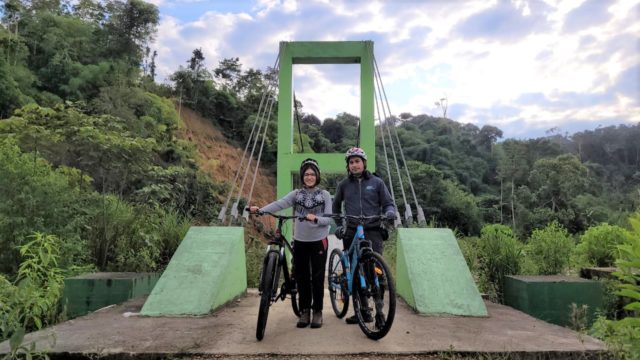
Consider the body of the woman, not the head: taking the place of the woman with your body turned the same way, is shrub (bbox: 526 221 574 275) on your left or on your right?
on your left

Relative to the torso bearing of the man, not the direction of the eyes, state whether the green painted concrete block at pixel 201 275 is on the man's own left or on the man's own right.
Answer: on the man's own right

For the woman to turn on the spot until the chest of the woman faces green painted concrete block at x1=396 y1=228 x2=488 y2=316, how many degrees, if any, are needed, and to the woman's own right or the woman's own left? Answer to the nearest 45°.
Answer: approximately 135° to the woman's own left

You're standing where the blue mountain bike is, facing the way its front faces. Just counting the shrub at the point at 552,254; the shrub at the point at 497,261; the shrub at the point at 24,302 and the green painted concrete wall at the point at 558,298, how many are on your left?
3

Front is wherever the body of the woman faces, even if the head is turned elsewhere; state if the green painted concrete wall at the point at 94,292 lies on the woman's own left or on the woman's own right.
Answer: on the woman's own right

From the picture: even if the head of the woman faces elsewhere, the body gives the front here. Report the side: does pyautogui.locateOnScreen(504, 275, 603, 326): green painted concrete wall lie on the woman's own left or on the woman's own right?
on the woman's own left

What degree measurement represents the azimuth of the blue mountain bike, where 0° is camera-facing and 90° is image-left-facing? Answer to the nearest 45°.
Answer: approximately 315°

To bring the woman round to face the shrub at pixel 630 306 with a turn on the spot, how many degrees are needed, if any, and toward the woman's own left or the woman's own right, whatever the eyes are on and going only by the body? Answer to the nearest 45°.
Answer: approximately 45° to the woman's own left

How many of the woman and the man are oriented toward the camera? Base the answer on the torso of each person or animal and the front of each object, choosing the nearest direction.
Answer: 2
